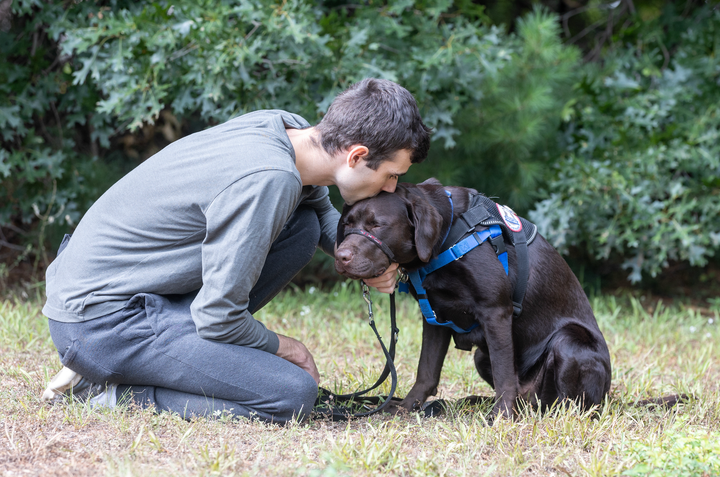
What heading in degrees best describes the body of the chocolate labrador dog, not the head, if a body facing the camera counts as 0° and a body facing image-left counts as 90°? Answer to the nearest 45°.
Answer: approximately 45°
